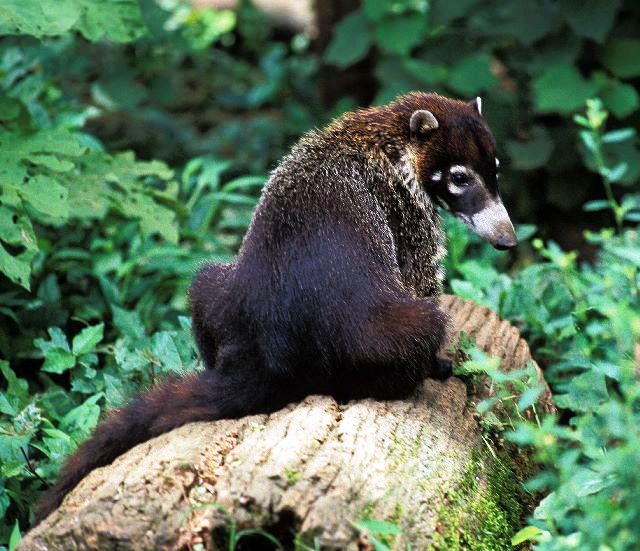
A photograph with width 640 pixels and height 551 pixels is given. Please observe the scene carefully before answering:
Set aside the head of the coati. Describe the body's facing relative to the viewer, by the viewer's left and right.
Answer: facing away from the viewer and to the right of the viewer

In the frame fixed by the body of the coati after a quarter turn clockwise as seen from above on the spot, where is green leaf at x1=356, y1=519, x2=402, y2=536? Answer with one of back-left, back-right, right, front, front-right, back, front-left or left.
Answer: front-right

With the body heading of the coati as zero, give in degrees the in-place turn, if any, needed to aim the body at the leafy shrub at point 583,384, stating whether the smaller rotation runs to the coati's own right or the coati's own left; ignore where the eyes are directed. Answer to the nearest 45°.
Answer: approximately 45° to the coati's own right

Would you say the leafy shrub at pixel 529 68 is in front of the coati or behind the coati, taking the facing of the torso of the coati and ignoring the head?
in front

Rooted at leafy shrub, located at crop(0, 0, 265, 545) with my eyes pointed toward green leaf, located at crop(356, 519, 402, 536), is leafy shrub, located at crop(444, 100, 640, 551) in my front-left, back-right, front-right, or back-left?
front-left

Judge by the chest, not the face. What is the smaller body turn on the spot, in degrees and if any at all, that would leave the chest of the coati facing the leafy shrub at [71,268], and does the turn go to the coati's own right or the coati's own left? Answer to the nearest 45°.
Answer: approximately 90° to the coati's own left
